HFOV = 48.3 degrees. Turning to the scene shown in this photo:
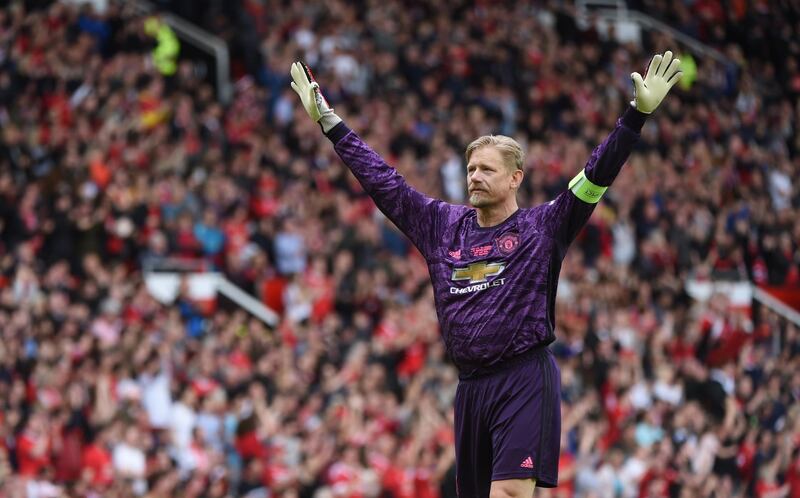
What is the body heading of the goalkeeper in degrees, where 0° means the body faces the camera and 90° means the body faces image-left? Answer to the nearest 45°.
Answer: approximately 45°

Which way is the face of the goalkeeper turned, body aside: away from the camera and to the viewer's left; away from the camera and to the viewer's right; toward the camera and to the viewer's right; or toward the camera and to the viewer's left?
toward the camera and to the viewer's left

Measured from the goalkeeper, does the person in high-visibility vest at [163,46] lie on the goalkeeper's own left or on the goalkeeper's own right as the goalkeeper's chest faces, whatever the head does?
on the goalkeeper's own right
